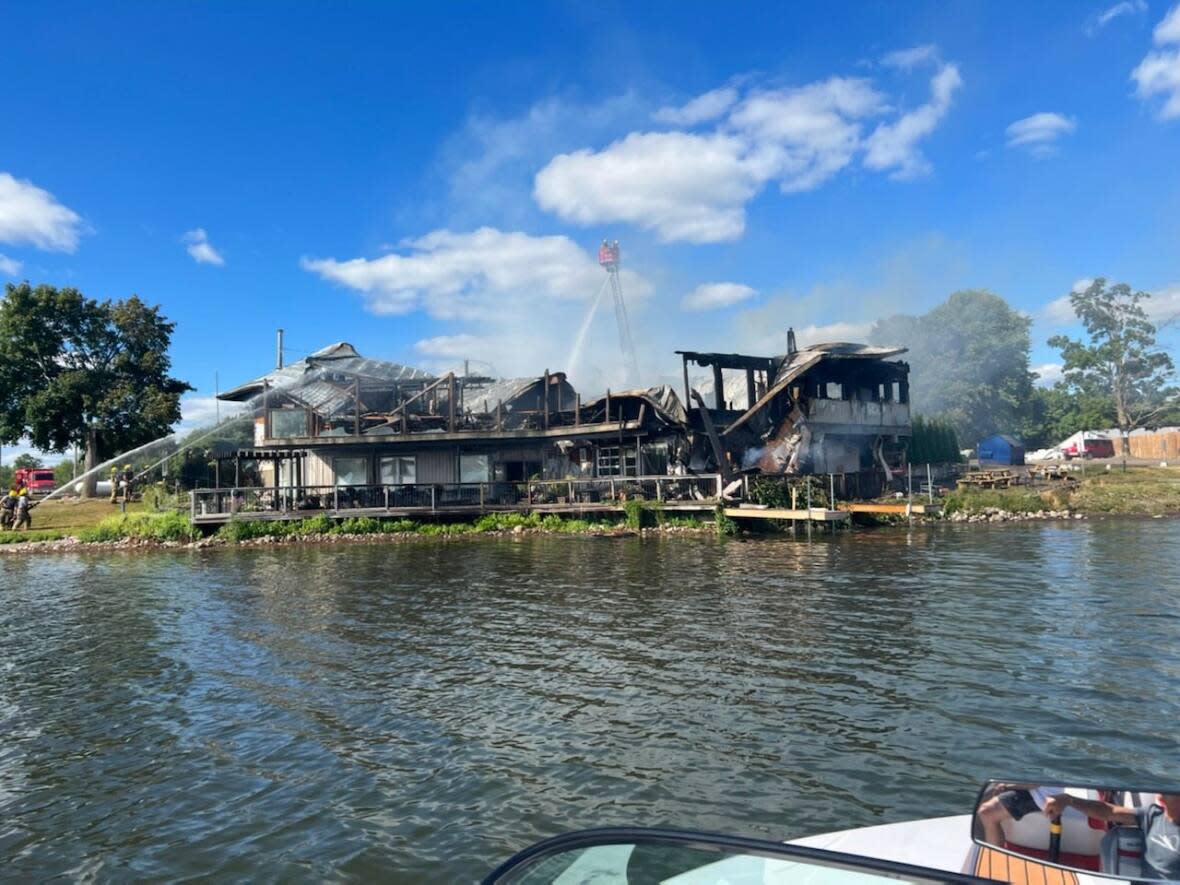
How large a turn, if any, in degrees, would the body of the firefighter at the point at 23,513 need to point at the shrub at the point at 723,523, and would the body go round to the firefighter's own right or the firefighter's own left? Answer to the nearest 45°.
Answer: approximately 45° to the firefighter's own right

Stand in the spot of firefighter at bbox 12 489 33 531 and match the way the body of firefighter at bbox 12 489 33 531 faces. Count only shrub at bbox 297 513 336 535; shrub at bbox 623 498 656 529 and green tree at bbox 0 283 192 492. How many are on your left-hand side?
1

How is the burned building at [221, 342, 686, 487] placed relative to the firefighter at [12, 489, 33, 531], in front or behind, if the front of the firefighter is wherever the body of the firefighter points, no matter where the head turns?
in front

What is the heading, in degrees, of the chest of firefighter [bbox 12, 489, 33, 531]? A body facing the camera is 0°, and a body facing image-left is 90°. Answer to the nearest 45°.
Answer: approximately 270°

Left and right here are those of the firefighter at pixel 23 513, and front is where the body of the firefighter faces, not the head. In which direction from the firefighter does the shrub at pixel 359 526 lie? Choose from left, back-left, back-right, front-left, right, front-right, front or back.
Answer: front-right

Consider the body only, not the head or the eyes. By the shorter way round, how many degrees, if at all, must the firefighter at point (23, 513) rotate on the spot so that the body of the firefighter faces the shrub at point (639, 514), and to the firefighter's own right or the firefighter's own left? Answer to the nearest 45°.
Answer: approximately 45° to the firefighter's own right

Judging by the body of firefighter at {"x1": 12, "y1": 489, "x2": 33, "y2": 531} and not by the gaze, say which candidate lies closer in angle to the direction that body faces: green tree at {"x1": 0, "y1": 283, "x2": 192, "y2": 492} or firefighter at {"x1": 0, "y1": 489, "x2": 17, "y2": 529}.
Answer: the green tree

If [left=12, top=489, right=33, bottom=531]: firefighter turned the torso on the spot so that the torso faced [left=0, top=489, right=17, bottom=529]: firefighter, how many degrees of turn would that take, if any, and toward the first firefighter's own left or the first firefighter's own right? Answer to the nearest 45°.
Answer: approximately 135° to the first firefighter's own left

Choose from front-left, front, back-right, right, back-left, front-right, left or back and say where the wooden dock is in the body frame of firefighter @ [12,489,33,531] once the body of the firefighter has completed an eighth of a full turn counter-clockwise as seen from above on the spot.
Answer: right
